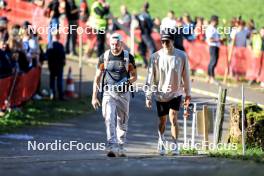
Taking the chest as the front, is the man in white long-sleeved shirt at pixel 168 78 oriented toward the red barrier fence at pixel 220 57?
no

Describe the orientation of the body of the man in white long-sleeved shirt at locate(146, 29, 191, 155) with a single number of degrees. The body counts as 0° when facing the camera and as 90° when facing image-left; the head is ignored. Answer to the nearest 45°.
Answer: approximately 0°

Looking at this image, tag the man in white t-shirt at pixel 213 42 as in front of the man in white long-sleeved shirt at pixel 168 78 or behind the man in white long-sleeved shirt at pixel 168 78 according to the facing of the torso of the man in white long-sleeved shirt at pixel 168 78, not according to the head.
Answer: behind

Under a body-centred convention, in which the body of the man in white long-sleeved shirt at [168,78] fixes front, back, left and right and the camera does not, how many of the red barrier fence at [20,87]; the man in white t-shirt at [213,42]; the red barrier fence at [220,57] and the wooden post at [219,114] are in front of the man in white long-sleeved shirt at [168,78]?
0

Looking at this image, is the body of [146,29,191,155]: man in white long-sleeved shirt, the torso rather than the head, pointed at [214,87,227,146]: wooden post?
no

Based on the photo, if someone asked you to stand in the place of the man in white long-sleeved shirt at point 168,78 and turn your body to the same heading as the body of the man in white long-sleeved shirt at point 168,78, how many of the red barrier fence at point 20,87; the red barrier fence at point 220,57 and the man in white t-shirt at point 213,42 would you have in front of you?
0

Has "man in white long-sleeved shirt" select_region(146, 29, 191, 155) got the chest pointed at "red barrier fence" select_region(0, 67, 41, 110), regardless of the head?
no
